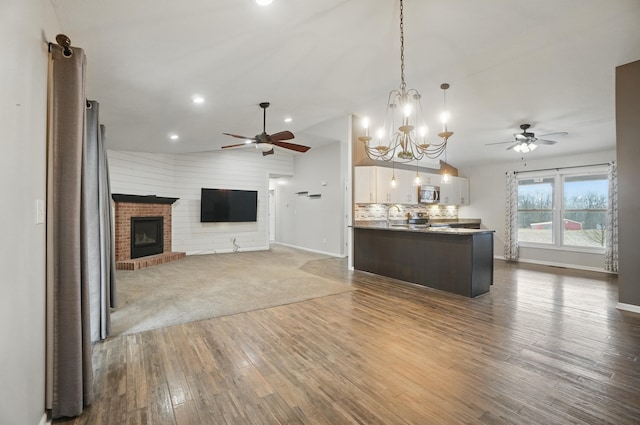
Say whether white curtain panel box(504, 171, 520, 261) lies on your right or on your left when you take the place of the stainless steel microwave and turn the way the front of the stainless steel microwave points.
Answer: on your left

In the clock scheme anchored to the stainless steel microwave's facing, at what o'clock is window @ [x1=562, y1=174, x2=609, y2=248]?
The window is roughly at 9 o'clock from the stainless steel microwave.

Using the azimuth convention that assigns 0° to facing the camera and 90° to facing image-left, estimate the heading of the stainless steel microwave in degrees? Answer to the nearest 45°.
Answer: approximately 0°

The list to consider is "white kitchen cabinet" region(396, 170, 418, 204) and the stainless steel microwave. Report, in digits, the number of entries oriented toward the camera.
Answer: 2

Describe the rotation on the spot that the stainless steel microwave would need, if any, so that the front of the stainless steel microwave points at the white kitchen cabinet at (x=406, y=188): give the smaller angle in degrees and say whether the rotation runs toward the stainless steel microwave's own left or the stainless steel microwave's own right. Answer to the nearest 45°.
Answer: approximately 45° to the stainless steel microwave's own right

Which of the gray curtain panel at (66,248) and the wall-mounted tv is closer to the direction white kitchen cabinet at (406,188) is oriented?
the gray curtain panel
